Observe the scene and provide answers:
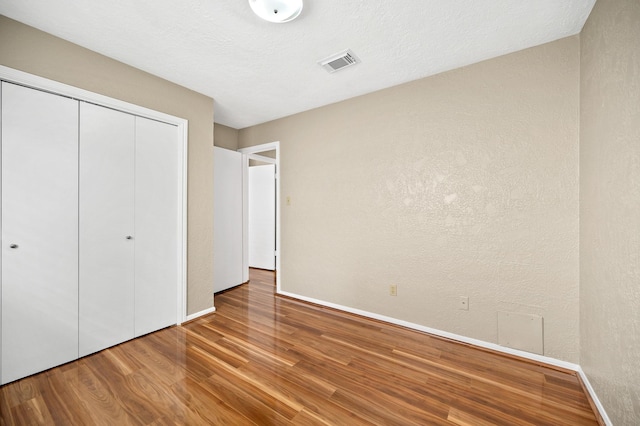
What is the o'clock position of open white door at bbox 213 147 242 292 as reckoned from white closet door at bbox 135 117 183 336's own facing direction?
The open white door is roughly at 9 o'clock from the white closet door.

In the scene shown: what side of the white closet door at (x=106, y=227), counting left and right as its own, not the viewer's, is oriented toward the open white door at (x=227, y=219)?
left

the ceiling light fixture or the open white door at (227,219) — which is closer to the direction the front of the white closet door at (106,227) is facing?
the ceiling light fixture

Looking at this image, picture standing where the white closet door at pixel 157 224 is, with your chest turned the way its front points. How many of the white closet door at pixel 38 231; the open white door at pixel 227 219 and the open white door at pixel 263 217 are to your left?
2

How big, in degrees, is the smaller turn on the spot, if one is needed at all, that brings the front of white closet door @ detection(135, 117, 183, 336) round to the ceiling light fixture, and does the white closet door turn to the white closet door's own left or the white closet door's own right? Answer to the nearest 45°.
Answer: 0° — it already faces it

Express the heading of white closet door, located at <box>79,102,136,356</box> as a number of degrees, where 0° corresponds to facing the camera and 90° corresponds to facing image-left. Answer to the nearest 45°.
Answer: approximately 315°
